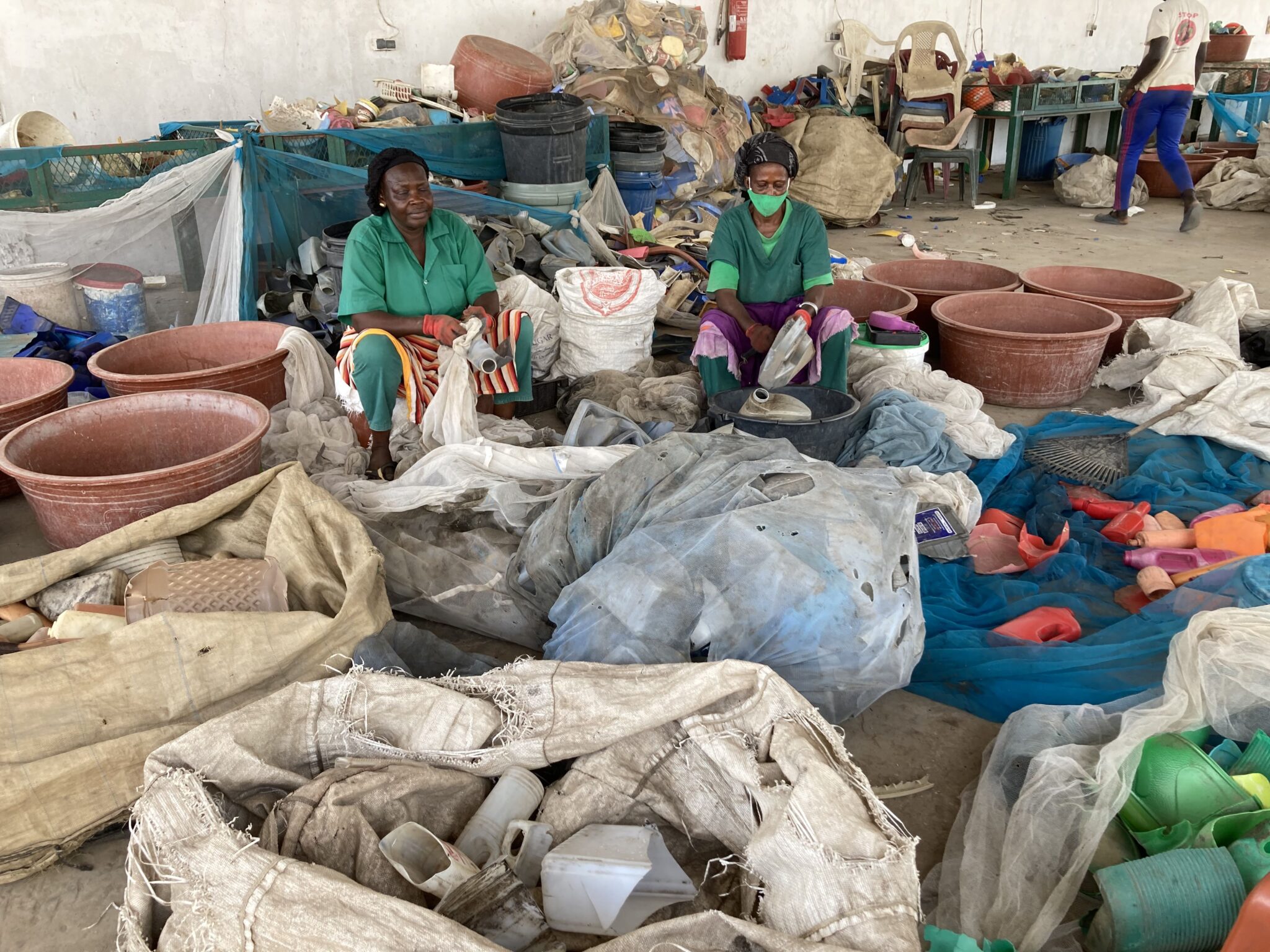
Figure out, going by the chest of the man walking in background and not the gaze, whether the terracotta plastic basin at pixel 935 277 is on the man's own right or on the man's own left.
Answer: on the man's own left

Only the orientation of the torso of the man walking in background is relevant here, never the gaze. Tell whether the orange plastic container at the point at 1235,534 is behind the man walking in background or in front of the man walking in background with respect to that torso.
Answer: behind

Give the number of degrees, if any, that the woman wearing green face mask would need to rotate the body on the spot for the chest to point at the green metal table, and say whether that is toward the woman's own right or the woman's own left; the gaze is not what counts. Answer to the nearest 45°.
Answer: approximately 180°

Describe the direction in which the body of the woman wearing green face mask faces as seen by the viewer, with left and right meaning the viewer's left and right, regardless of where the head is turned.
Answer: facing the viewer

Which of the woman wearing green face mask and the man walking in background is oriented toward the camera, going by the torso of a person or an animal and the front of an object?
the woman wearing green face mask

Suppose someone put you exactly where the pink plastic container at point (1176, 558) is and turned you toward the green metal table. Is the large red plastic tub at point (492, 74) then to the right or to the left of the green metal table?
left

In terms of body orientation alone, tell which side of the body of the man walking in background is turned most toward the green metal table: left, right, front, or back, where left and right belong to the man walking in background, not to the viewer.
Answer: front

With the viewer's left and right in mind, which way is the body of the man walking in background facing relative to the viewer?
facing away from the viewer and to the left of the viewer

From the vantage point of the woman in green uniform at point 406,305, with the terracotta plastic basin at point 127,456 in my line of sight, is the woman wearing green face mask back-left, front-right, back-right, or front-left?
back-left

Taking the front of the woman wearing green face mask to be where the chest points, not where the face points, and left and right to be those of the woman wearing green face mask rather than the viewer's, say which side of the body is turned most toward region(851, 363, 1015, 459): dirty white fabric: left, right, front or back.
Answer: left

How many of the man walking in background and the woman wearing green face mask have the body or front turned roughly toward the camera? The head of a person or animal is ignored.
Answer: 1

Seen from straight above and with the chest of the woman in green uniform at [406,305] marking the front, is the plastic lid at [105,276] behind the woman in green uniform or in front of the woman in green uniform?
behind
